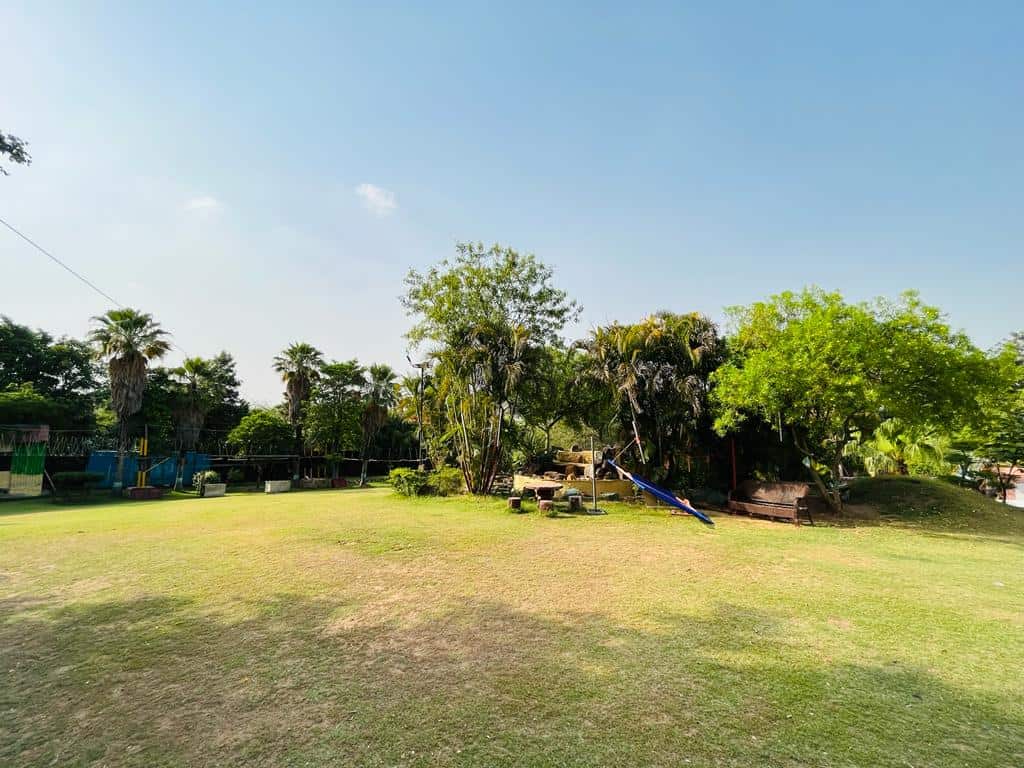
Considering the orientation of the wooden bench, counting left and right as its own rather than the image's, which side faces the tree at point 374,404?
right

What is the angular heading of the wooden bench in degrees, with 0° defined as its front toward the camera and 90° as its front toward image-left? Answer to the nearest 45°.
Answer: approximately 45°

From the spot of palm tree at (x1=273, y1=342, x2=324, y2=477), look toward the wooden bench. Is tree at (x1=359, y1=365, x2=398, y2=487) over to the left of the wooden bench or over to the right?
left

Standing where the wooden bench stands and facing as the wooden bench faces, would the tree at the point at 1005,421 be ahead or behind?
behind

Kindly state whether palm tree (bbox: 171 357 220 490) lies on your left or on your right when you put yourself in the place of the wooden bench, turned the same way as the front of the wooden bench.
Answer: on your right
